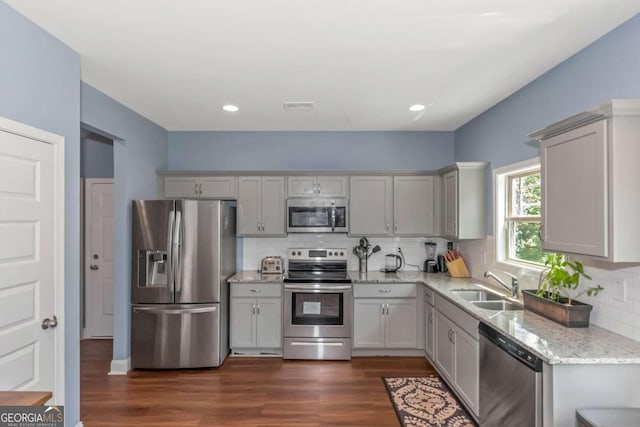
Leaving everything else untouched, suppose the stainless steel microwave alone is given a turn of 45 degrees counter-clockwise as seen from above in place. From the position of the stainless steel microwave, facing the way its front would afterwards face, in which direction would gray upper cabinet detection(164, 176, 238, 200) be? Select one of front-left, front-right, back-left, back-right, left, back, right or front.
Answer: back-right

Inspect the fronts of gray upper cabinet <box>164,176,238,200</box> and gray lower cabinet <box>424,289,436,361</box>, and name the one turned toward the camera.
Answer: the gray upper cabinet

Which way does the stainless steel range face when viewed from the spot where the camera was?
facing the viewer

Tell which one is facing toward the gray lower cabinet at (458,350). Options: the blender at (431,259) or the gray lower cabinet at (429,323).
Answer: the blender

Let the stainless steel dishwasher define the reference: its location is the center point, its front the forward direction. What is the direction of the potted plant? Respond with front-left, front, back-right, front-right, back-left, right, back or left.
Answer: back

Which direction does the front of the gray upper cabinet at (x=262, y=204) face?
toward the camera

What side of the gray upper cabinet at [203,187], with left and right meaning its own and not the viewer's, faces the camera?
front

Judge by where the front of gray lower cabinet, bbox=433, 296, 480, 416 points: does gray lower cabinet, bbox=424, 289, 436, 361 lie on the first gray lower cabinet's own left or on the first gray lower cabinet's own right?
on the first gray lower cabinet's own right

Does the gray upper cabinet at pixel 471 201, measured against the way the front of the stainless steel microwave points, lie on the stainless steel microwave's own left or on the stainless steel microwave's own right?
on the stainless steel microwave's own left

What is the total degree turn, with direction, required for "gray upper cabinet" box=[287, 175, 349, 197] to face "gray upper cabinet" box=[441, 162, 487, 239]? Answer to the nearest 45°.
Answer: approximately 90° to its left

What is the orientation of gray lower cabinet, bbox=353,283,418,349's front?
toward the camera

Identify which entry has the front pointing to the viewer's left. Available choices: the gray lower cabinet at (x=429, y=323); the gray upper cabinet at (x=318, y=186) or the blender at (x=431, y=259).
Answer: the gray lower cabinet

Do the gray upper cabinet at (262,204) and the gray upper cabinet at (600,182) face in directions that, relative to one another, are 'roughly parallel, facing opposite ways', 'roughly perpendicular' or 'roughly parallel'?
roughly perpendicular

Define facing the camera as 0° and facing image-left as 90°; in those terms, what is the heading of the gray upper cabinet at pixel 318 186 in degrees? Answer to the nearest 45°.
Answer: approximately 0°

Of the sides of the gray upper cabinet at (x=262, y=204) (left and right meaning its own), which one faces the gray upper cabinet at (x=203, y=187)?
right
